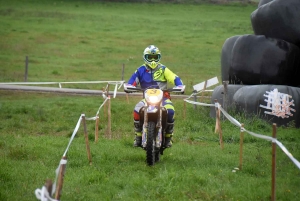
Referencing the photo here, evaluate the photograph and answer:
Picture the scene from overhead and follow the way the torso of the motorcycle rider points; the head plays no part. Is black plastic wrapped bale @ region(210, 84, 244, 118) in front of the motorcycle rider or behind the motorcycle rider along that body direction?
behind

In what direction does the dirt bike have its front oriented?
toward the camera

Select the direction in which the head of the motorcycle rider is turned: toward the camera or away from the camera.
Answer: toward the camera

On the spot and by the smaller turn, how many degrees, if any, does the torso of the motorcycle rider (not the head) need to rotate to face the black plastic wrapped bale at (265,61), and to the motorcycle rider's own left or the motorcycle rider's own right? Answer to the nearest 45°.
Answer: approximately 135° to the motorcycle rider's own left
